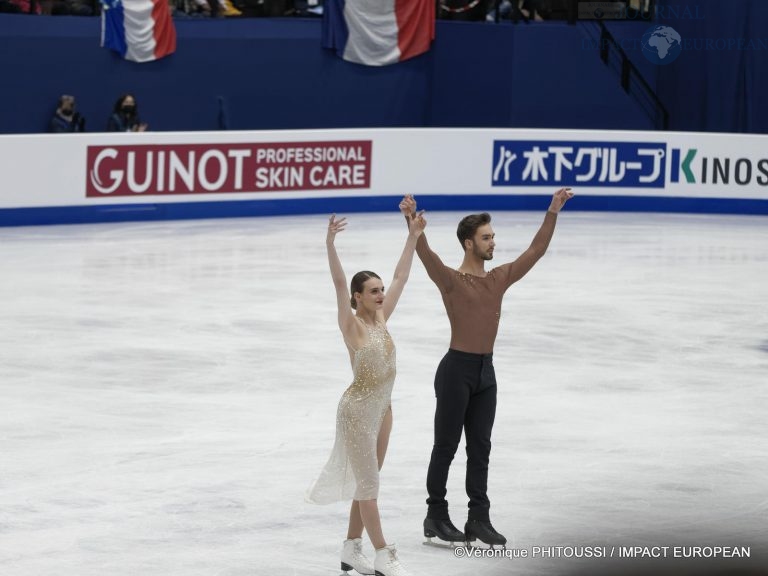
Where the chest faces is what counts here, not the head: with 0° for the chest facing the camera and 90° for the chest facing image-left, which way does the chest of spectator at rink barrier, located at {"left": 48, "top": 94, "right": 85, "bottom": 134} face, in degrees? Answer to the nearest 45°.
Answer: approximately 0°

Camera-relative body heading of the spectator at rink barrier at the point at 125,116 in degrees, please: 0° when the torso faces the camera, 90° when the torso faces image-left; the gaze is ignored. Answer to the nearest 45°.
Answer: approximately 0°

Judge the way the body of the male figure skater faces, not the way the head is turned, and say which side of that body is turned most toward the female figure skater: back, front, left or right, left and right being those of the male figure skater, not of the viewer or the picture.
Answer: right

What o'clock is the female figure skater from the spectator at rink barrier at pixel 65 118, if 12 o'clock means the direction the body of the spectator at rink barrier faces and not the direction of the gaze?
The female figure skater is roughly at 12 o'clock from the spectator at rink barrier.

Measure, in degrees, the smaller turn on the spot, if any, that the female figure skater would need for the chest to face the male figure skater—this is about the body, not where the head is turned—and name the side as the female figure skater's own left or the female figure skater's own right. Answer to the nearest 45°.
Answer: approximately 90° to the female figure skater's own left

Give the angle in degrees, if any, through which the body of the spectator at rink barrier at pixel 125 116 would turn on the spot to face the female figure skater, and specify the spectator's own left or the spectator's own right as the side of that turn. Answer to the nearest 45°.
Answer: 0° — they already face them

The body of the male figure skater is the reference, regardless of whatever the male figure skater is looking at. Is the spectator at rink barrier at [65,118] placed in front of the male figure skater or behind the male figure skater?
behind

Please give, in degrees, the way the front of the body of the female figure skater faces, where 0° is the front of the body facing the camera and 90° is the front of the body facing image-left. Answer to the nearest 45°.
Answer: approximately 315°
